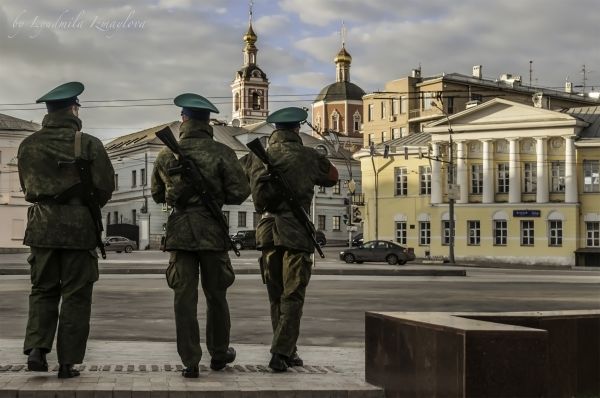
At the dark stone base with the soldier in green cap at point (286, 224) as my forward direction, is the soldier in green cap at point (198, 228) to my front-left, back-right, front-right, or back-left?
front-left

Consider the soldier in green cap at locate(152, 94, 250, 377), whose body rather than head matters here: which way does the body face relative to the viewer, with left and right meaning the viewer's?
facing away from the viewer

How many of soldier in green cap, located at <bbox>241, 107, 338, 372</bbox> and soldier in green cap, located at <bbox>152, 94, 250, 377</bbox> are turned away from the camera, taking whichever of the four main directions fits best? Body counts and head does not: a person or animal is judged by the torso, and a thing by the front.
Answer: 2

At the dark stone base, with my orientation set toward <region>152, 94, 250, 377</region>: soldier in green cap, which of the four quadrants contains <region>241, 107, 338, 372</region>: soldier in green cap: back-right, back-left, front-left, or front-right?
front-right

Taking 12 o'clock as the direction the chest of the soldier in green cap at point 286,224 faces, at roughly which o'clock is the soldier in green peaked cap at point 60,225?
the soldier in green peaked cap at point 60,225 is roughly at 8 o'clock from the soldier in green cap at point 286,224.

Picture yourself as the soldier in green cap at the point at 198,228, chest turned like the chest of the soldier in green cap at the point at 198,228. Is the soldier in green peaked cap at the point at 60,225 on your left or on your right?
on your left

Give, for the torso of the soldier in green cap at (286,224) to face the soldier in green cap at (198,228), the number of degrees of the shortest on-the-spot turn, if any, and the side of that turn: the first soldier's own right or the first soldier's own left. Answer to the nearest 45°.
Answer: approximately 135° to the first soldier's own left

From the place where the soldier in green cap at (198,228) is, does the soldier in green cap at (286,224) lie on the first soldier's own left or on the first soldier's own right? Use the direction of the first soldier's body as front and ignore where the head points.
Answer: on the first soldier's own right

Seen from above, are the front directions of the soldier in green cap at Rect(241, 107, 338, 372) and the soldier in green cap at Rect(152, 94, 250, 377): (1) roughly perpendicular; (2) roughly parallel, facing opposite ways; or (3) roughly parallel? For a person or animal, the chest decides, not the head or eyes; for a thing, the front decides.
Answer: roughly parallel

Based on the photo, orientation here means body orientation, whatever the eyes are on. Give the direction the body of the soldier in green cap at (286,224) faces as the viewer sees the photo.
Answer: away from the camera

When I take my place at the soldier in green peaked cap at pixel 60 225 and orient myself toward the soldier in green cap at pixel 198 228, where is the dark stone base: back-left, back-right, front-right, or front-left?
front-right

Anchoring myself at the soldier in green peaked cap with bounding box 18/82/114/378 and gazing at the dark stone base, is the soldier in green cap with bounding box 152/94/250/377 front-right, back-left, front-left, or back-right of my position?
front-left

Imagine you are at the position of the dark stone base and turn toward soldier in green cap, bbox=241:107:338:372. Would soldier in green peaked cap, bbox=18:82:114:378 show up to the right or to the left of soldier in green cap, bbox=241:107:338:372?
left
